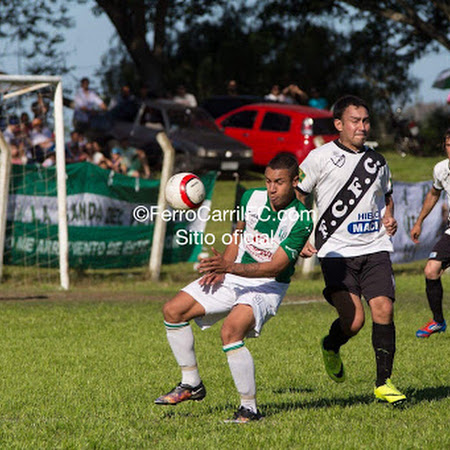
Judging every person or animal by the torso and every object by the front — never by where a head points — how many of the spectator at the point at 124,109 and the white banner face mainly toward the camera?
2

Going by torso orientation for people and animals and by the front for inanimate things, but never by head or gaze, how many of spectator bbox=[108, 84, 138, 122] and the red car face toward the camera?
1

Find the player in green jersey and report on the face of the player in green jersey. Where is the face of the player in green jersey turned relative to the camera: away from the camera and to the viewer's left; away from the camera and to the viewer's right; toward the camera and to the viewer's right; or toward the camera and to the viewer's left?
toward the camera and to the viewer's left

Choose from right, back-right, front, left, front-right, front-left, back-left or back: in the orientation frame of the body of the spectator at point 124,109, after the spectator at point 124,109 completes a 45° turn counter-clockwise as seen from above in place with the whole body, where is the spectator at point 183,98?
left

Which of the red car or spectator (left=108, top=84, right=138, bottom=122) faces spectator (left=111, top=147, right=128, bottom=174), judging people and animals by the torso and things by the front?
spectator (left=108, top=84, right=138, bottom=122)

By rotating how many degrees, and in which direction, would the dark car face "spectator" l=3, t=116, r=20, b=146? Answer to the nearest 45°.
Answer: approximately 90° to its right

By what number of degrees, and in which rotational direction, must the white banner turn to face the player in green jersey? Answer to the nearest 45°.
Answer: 0° — it already faces them
